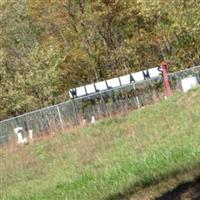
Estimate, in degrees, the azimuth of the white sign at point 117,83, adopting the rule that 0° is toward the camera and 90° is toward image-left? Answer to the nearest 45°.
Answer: approximately 0°
